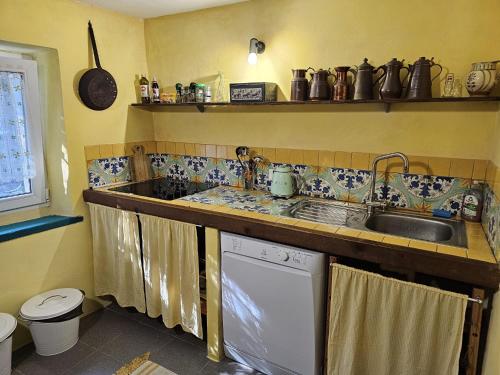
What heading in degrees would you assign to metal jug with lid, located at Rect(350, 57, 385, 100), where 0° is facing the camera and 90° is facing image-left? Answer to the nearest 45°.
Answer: approximately 90°

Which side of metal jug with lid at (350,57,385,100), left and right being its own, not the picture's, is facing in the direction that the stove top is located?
front

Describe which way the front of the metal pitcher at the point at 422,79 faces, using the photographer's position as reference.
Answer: facing to the left of the viewer

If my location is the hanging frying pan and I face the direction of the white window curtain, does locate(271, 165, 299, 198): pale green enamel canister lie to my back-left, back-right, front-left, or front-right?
back-left

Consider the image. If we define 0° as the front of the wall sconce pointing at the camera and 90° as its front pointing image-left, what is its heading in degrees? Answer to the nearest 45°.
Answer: approximately 45°

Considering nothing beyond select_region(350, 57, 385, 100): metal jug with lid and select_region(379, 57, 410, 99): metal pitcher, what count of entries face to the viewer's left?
2

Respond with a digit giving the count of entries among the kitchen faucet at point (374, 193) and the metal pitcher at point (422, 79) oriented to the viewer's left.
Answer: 1

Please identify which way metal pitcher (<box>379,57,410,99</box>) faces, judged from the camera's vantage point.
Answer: facing to the left of the viewer

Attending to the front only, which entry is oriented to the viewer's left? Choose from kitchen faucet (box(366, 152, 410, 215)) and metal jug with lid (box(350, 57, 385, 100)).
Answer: the metal jug with lid
